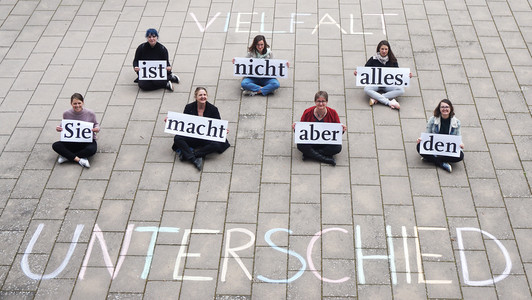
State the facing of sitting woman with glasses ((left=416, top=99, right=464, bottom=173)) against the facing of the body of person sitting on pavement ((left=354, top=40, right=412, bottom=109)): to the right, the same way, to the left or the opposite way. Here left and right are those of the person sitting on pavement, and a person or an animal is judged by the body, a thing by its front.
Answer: the same way

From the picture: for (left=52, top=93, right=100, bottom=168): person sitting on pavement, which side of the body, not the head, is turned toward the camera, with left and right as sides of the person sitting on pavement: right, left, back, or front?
front

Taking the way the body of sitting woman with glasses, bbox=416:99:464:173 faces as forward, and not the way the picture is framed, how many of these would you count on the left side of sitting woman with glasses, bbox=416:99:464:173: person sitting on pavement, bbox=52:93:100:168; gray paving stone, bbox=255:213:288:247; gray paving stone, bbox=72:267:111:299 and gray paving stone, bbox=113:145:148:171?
0

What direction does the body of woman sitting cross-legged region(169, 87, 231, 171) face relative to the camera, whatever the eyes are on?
toward the camera

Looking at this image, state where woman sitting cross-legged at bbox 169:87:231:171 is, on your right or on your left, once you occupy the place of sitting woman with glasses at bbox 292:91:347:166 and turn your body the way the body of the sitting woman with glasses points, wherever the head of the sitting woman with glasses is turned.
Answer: on your right

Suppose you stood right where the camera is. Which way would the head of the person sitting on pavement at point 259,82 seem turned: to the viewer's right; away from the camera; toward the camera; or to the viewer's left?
toward the camera

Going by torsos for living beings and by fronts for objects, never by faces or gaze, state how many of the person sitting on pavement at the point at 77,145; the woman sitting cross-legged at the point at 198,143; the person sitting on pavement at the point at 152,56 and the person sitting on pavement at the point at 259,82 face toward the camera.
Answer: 4

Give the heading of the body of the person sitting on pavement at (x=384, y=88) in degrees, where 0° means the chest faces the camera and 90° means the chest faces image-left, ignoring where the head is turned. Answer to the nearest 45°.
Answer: approximately 0°

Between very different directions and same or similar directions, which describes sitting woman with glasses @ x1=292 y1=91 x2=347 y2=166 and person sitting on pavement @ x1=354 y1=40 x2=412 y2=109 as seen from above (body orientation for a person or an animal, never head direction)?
same or similar directions

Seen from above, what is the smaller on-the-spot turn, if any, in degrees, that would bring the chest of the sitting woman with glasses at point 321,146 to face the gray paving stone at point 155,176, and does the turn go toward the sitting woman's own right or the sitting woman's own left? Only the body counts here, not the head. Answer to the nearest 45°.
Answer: approximately 90° to the sitting woman's own right

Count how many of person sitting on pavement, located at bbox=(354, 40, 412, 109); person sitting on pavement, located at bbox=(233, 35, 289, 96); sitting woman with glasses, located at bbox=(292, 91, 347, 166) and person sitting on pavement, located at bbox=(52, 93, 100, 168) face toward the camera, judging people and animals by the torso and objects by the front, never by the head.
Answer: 4

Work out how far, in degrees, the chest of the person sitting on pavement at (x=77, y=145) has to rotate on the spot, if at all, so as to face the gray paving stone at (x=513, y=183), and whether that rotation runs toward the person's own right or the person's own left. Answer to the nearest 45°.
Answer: approximately 45° to the person's own left
